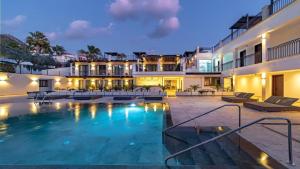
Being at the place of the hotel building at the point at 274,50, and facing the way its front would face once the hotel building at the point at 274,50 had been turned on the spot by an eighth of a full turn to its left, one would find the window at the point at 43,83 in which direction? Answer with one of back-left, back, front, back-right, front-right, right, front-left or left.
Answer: right

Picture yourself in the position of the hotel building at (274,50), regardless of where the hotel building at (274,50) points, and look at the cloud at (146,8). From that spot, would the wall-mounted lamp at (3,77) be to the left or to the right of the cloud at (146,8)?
left

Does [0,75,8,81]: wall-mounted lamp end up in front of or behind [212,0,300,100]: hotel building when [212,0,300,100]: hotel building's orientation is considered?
in front

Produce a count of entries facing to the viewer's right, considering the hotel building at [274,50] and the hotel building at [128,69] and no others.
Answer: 0

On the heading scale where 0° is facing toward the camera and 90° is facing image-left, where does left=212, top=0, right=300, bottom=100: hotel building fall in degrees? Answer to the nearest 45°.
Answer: approximately 45°

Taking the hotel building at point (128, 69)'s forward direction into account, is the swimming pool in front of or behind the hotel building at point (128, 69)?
in front

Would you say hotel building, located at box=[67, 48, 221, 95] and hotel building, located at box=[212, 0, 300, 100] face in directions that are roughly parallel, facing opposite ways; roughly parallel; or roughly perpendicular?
roughly perpendicular

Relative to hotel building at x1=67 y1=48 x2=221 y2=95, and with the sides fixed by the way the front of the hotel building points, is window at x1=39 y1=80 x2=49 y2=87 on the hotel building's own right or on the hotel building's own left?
on the hotel building's own right
